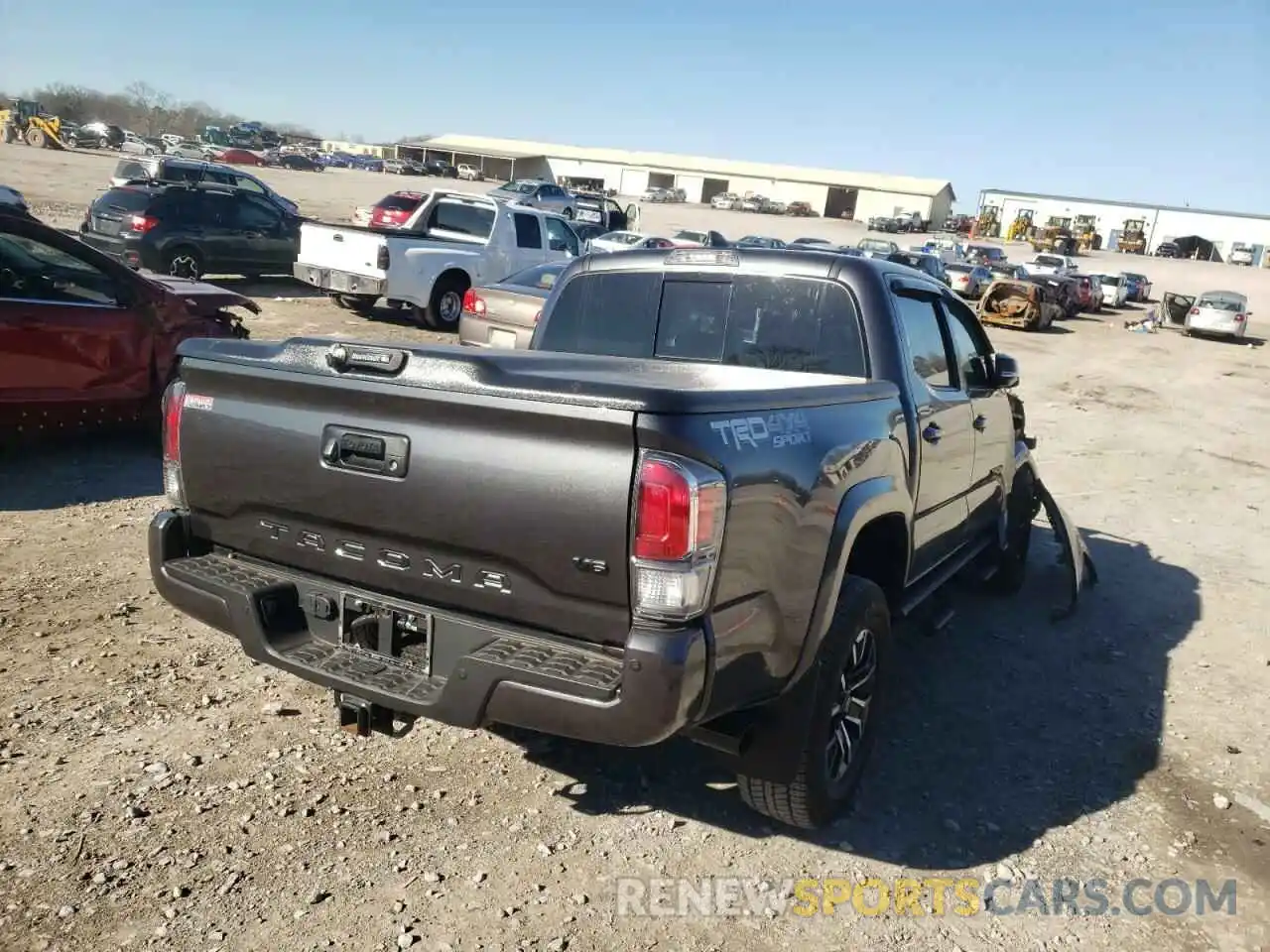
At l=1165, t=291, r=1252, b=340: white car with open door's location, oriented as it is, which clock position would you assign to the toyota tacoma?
The toyota tacoma is roughly at 6 o'clock from the white car with open door.

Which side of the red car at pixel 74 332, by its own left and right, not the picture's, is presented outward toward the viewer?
right

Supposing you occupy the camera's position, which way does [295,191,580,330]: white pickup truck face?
facing away from the viewer and to the right of the viewer

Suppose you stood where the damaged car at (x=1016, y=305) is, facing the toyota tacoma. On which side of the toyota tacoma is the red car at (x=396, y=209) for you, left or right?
right

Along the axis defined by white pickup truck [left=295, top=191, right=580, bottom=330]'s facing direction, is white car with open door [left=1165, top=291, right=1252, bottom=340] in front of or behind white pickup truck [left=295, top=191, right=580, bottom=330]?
in front

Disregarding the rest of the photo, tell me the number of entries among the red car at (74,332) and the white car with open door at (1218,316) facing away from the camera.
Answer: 1

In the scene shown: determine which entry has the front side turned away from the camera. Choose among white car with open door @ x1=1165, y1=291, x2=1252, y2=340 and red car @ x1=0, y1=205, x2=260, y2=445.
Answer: the white car with open door

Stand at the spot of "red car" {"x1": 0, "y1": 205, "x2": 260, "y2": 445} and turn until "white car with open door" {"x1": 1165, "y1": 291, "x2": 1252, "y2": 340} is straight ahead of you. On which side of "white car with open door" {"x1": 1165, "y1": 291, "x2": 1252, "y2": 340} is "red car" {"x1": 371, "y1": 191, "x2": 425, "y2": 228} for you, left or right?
left

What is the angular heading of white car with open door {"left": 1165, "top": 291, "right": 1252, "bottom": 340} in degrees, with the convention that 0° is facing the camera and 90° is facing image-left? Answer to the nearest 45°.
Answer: approximately 180°

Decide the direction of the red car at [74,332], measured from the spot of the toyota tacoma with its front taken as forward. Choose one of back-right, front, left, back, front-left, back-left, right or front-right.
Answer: left

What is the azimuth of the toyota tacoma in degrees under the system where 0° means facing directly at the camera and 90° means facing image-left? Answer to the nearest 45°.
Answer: approximately 225°

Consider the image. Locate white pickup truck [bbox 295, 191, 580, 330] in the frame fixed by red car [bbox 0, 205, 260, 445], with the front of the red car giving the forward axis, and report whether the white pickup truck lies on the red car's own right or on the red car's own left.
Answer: on the red car's own left
